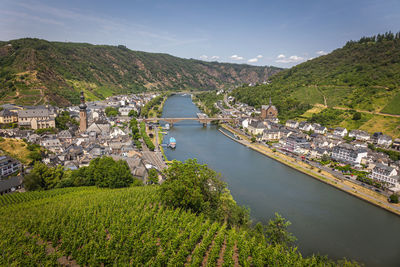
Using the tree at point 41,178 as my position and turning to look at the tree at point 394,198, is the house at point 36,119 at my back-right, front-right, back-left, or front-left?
back-left

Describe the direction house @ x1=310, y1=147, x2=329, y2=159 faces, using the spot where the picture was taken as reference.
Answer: facing the viewer and to the left of the viewer

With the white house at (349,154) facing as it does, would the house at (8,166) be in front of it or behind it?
in front

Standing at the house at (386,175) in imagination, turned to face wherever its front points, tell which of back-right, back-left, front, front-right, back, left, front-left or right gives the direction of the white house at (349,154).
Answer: right

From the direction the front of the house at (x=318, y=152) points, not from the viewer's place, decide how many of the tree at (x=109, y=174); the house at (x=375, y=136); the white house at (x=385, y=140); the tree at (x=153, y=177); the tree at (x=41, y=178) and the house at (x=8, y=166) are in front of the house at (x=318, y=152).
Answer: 4

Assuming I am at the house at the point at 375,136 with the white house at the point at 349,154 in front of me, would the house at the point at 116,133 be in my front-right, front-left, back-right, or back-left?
front-right

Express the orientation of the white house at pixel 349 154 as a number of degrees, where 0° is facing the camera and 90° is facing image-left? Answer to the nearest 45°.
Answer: approximately 45°

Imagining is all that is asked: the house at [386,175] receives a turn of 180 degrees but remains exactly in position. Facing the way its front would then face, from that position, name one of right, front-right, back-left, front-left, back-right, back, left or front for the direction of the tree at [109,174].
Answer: back

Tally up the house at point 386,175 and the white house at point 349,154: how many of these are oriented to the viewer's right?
0

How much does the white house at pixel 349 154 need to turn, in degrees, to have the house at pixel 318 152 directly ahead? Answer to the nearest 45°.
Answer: approximately 45° to its right

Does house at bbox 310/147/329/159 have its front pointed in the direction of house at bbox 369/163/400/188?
no

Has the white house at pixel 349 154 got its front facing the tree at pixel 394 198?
no

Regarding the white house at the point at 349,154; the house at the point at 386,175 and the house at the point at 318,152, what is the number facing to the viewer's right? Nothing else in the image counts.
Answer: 0

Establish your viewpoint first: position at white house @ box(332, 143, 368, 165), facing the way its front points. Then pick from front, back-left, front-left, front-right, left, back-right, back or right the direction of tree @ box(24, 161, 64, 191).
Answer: front

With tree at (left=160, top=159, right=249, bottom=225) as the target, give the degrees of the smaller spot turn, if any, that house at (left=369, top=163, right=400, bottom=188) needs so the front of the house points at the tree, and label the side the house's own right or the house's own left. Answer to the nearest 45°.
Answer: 0° — it already faces it

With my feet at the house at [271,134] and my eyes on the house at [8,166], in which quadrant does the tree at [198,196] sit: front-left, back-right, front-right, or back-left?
front-left

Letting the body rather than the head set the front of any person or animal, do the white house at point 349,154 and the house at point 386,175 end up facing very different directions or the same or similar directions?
same or similar directions

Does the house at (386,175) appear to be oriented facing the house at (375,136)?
no

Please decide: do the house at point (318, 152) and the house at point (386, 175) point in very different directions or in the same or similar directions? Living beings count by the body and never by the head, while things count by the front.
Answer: same or similar directions

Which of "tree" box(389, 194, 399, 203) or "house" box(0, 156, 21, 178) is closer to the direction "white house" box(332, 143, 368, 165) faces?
the house

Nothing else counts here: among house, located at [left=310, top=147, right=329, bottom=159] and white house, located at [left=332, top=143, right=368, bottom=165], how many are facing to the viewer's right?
0

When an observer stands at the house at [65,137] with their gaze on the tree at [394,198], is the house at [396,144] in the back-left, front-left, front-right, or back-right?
front-left
